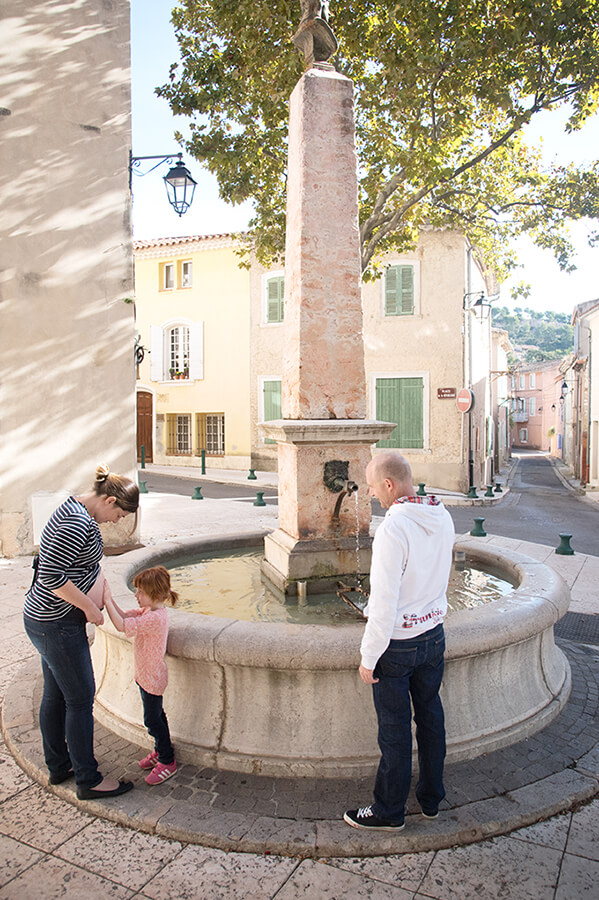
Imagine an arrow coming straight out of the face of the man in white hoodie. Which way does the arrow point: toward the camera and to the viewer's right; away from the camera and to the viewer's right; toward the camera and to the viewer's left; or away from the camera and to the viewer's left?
away from the camera and to the viewer's left

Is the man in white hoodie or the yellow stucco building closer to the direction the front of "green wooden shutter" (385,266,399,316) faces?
the man in white hoodie

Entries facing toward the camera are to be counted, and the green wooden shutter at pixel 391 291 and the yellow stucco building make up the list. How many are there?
2

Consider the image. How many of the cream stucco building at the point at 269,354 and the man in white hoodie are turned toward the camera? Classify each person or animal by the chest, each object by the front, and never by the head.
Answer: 1

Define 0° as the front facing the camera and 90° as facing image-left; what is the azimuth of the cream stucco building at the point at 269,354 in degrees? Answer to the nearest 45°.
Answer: approximately 0°

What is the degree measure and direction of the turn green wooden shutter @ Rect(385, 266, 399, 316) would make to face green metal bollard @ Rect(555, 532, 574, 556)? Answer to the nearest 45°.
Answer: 0° — it already faces it
